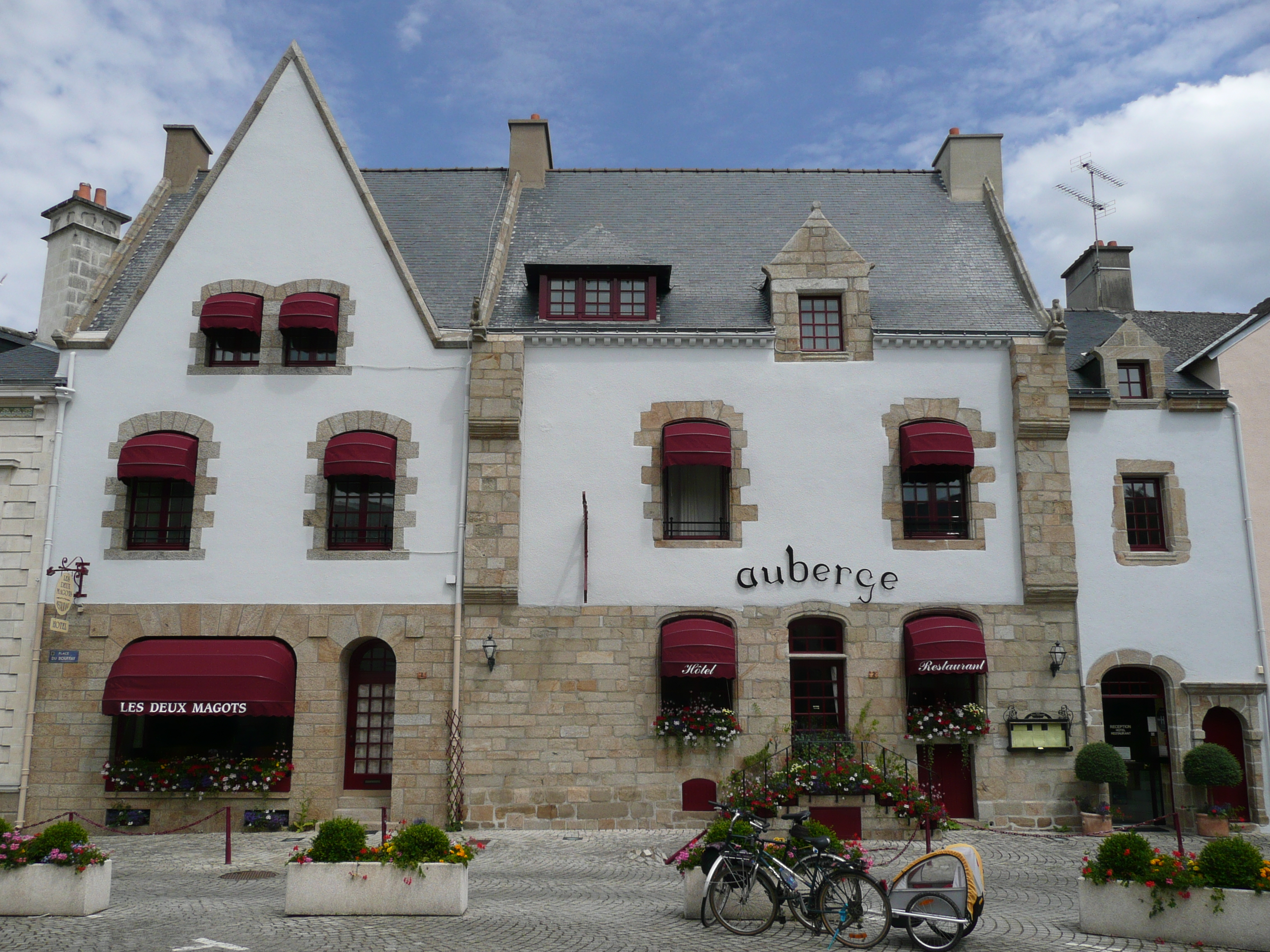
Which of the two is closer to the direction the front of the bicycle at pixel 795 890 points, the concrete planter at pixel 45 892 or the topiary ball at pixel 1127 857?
the concrete planter

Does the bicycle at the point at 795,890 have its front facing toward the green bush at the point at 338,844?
yes

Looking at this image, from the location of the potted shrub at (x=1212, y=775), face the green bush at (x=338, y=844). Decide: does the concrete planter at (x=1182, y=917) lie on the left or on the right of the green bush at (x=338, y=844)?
left

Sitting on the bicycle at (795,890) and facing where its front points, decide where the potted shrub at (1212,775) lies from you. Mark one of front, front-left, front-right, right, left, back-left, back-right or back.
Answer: back-right

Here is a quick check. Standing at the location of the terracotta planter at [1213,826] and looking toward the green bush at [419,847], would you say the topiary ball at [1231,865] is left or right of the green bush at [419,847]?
left

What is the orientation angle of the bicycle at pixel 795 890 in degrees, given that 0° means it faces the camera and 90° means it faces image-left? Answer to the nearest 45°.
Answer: approximately 90°

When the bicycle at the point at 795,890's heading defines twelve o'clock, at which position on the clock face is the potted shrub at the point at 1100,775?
The potted shrub is roughly at 4 o'clock from the bicycle.

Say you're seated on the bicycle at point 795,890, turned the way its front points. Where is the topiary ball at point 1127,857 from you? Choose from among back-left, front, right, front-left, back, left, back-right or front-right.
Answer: back

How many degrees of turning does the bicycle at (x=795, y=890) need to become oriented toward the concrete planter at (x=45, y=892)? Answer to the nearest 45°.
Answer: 0° — it already faces it

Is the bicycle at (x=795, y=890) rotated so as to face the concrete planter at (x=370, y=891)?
yes
